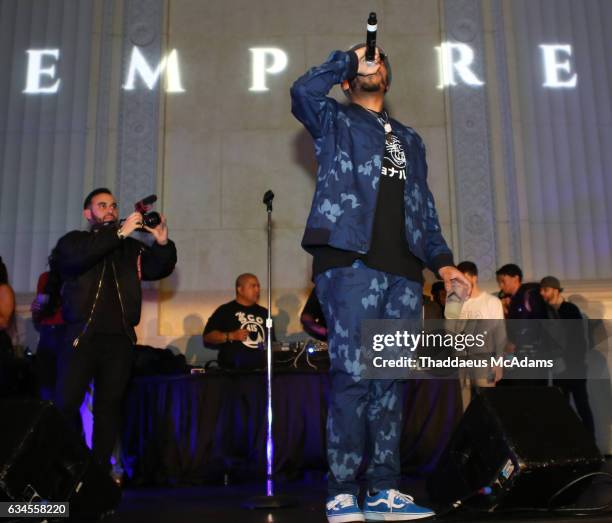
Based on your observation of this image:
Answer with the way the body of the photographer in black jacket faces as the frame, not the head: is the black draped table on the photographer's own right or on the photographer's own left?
on the photographer's own left

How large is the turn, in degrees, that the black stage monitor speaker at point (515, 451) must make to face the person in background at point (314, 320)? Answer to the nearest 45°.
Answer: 0° — it already faces them

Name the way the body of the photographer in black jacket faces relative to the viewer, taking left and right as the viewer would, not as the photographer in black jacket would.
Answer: facing the viewer and to the right of the viewer

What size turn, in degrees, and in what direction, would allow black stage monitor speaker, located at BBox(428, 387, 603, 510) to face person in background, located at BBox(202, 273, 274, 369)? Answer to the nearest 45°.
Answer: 0° — it already faces them

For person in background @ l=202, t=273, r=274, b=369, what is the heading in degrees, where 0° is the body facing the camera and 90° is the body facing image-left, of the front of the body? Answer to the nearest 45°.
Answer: approximately 315°

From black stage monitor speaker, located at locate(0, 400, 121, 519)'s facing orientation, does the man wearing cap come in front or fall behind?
in front

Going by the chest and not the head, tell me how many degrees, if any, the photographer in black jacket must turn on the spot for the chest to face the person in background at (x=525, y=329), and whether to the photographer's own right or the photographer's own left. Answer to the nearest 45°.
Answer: approximately 45° to the photographer's own left

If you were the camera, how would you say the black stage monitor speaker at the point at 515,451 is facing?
facing away from the viewer and to the left of the viewer

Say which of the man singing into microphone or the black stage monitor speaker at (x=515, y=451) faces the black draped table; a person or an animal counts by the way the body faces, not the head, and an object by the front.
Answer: the black stage monitor speaker

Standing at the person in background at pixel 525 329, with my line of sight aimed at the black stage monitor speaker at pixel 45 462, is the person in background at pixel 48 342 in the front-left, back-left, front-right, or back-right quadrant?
front-right

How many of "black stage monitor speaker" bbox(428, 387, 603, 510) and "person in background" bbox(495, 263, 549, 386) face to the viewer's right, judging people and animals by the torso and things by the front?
0

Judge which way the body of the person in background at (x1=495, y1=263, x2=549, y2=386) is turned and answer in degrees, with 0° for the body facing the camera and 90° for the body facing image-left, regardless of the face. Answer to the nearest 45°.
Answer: approximately 45°
